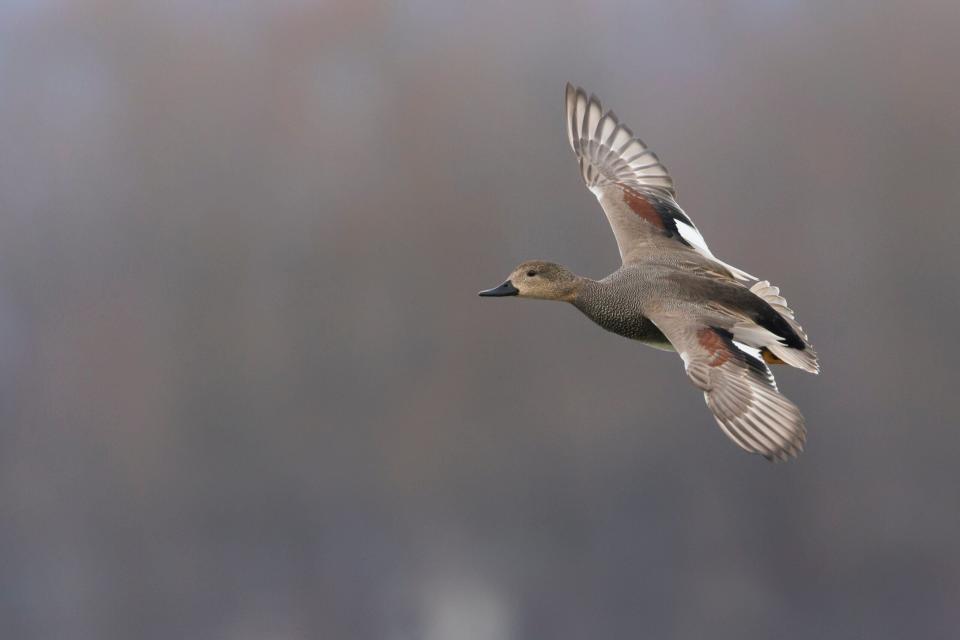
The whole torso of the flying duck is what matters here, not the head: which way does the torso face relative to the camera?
to the viewer's left
